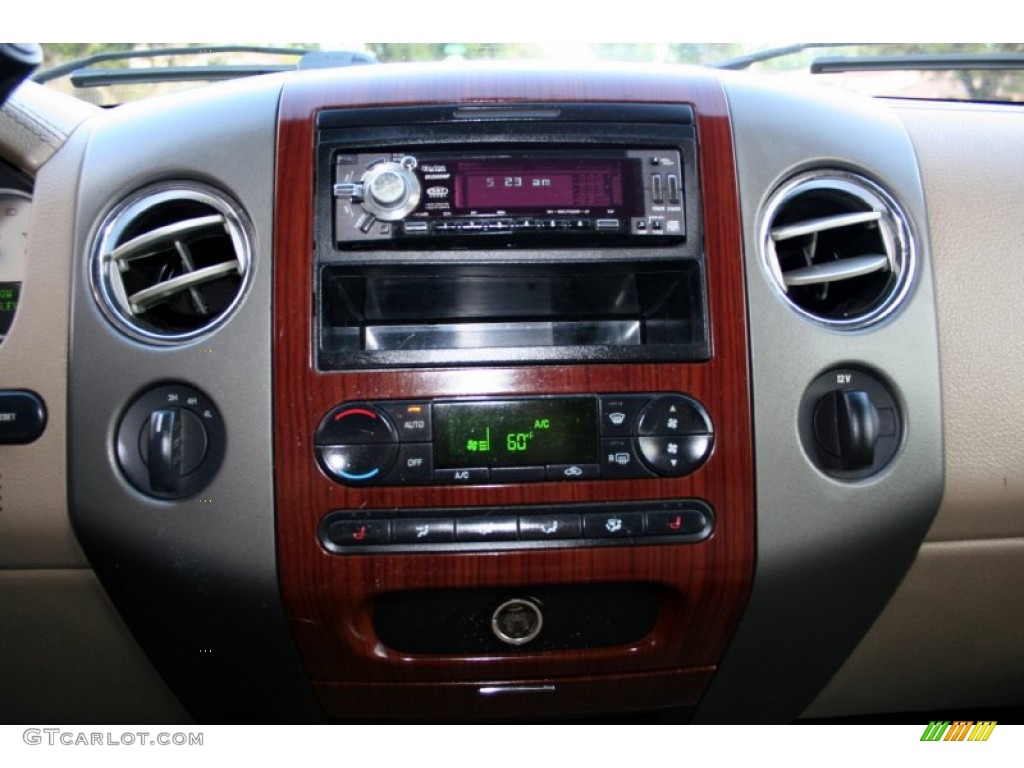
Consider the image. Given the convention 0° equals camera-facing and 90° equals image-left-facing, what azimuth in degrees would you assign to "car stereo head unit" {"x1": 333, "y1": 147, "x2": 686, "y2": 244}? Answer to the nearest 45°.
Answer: approximately 0°
